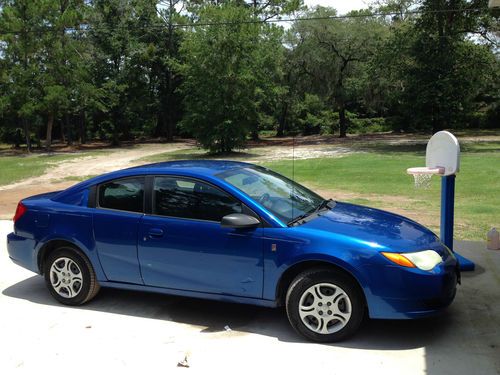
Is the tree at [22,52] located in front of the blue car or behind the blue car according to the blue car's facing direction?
behind

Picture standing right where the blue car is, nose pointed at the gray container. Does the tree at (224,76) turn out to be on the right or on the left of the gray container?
left

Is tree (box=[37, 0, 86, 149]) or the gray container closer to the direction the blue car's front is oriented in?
the gray container

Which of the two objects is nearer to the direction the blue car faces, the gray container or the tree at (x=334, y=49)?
the gray container

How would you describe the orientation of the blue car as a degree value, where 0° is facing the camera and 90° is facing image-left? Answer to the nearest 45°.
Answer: approximately 315°

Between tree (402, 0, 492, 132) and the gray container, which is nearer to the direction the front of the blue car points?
the gray container

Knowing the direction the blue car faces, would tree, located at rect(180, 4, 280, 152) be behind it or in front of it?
behind

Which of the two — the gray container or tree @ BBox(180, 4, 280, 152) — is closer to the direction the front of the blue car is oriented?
the gray container

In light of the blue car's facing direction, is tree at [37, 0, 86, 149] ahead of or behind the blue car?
behind

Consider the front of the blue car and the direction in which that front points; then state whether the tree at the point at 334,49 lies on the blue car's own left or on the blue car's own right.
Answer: on the blue car's own left

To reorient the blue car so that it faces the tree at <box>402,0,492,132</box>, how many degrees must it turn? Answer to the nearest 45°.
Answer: approximately 90° to its left
